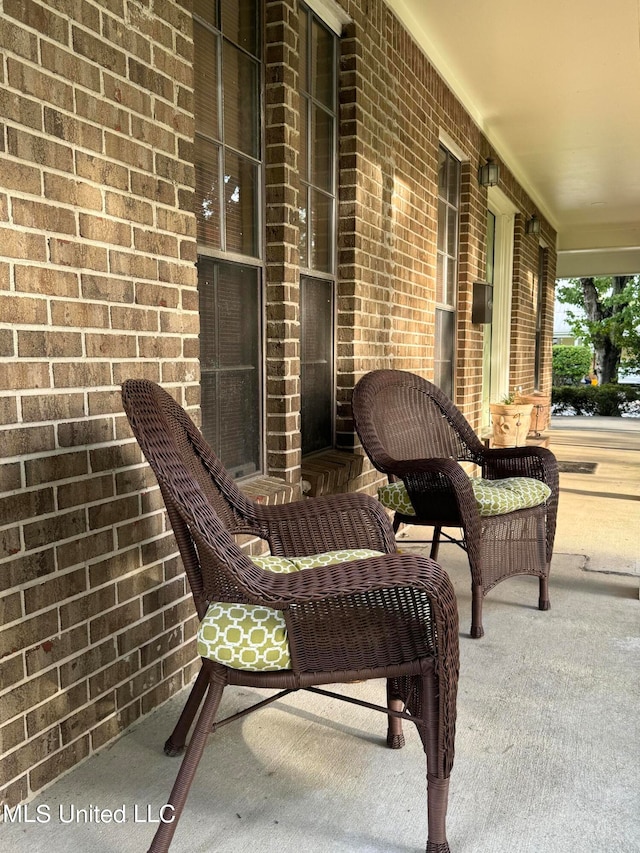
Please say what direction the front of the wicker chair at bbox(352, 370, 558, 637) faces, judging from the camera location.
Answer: facing the viewer and to the right of the viewer

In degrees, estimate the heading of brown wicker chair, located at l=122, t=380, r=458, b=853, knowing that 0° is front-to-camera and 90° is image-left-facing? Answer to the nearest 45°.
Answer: approximately 270°

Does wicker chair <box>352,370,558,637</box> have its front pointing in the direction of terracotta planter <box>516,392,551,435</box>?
no

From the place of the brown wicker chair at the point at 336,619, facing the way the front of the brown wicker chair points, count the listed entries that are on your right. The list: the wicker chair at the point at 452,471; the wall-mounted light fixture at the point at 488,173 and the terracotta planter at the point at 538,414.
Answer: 0

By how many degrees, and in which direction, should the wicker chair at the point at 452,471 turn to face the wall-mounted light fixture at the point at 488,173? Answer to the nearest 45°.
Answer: approximately 135° to its left

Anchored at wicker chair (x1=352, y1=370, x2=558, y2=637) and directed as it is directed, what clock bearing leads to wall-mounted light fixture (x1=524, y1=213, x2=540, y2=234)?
The wall-mounted light fixture is roughly at 8 o'clock from the wicker chair.

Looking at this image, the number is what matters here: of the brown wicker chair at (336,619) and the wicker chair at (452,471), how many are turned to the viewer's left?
0

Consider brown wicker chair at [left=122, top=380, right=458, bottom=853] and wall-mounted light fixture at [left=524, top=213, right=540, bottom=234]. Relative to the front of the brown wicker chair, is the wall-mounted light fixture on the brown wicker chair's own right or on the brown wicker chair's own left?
on the brown wicker chair's own left

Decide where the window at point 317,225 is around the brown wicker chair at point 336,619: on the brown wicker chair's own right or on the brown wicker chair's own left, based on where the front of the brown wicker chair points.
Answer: on the brown wicker chair's own left

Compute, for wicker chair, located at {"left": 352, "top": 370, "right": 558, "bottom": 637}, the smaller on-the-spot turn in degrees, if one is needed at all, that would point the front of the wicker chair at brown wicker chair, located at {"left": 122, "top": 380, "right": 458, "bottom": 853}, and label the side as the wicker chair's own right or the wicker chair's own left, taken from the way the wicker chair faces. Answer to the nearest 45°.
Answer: approximately 45° to the wicker chair's own right

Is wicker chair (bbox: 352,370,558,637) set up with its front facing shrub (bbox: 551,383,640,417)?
no

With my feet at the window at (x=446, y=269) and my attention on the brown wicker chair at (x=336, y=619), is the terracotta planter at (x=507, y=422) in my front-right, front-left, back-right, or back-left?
back-left

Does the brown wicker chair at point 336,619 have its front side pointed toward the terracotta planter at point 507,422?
no

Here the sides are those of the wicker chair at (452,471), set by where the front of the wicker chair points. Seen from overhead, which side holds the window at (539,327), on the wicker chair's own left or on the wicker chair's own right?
on the wicker chair's own left
